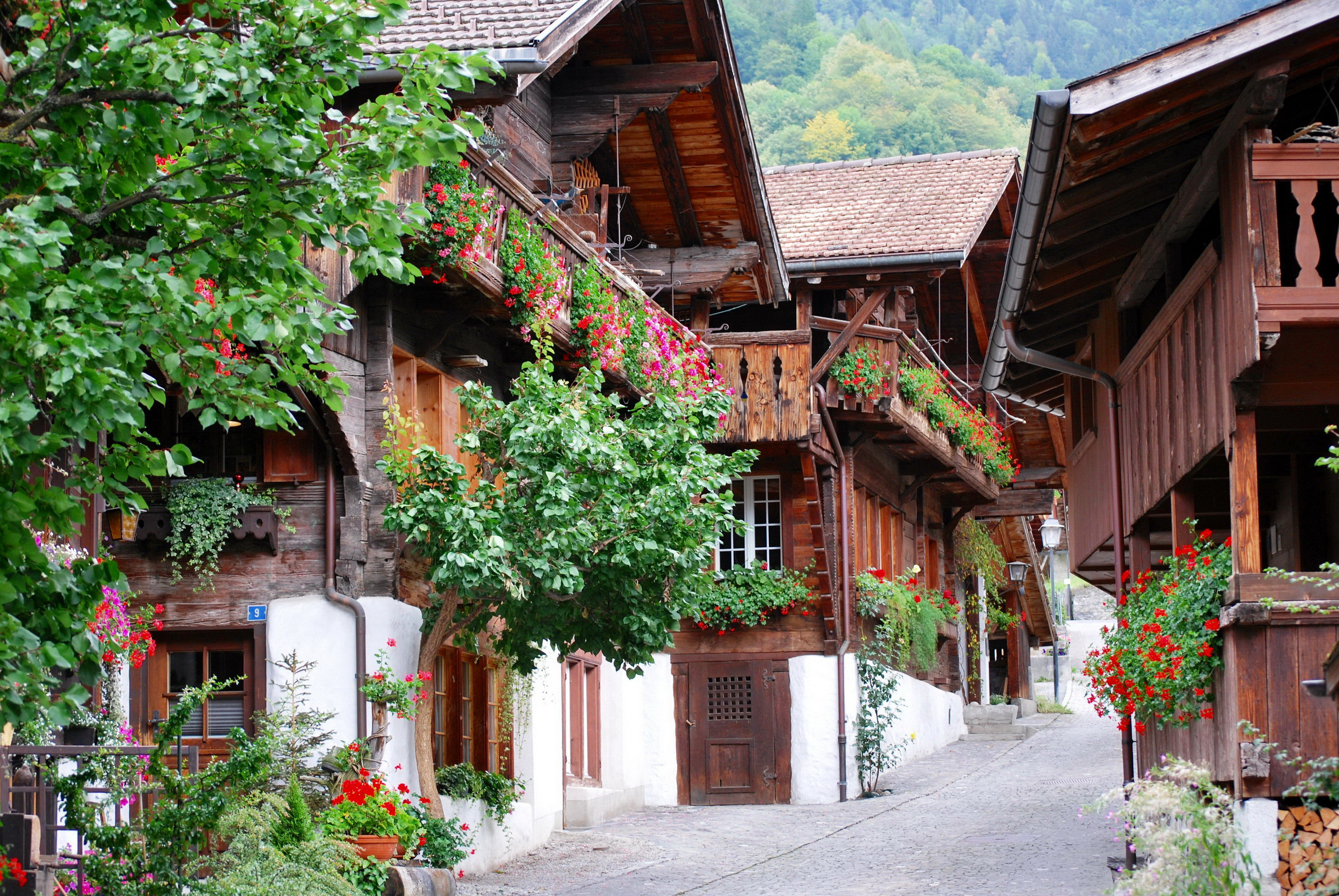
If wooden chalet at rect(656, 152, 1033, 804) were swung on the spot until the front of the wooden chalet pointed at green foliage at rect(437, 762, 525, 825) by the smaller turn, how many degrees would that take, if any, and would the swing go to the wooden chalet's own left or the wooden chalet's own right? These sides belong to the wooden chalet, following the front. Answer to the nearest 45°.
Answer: approximately 45° to the wooden chalet's own right

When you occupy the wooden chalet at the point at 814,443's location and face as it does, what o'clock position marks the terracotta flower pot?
The terracotta flower pot is roughly at 2 o'clock from the wooden chalet.

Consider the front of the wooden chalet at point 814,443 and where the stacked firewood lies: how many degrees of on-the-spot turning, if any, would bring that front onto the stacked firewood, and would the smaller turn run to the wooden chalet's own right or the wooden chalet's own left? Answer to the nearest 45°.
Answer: approximately 45° to the wooden chalet's own right

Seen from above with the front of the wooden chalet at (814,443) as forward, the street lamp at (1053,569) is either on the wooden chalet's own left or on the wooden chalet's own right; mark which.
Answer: on the wooden chalet's own left

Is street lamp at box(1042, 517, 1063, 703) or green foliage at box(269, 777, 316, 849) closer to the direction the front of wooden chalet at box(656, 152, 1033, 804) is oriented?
the green foliage
